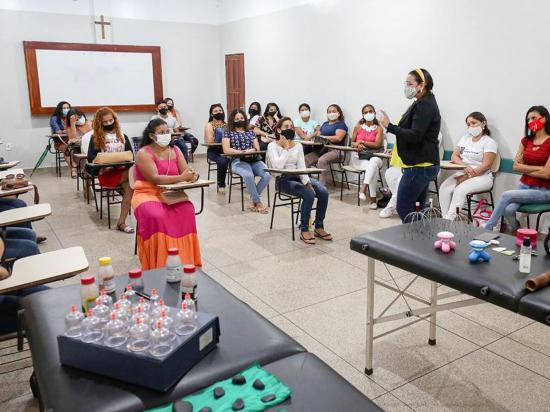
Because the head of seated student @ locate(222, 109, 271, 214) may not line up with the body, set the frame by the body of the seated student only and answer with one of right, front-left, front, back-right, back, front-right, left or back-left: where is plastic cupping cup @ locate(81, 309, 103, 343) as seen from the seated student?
front-right

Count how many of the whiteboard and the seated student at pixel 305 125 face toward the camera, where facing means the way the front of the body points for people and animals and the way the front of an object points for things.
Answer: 2

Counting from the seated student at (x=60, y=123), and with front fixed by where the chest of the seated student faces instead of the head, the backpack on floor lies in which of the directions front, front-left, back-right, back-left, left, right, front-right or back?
front

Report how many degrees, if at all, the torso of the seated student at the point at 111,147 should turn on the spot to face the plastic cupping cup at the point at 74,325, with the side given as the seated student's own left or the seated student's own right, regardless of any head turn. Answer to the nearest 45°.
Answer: approximately 45° to the seated student's own right

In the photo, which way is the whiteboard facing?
toward the camera

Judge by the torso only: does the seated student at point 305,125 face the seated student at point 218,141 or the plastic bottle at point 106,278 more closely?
the plastic bottle

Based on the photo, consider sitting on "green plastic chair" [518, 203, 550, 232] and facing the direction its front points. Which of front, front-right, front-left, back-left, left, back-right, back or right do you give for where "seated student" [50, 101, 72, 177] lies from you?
front-right

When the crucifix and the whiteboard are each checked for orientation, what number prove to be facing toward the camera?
2

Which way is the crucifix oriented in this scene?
toward the camera

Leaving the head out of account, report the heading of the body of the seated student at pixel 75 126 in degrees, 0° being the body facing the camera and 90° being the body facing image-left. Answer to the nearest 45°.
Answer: approximately 315°

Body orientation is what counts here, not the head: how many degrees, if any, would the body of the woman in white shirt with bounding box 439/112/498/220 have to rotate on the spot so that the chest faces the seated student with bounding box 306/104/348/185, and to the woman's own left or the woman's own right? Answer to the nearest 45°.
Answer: approximately 90° to the woman's own right

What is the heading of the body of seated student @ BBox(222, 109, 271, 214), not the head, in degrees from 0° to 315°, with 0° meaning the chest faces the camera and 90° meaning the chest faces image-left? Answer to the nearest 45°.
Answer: approximately 315°

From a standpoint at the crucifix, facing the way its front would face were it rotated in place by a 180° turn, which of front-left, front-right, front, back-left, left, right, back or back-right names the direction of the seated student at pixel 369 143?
back-right

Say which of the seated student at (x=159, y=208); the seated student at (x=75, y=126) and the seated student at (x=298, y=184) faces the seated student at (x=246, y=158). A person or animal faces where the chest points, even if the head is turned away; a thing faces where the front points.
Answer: the seated student at (x=75, y=126)
